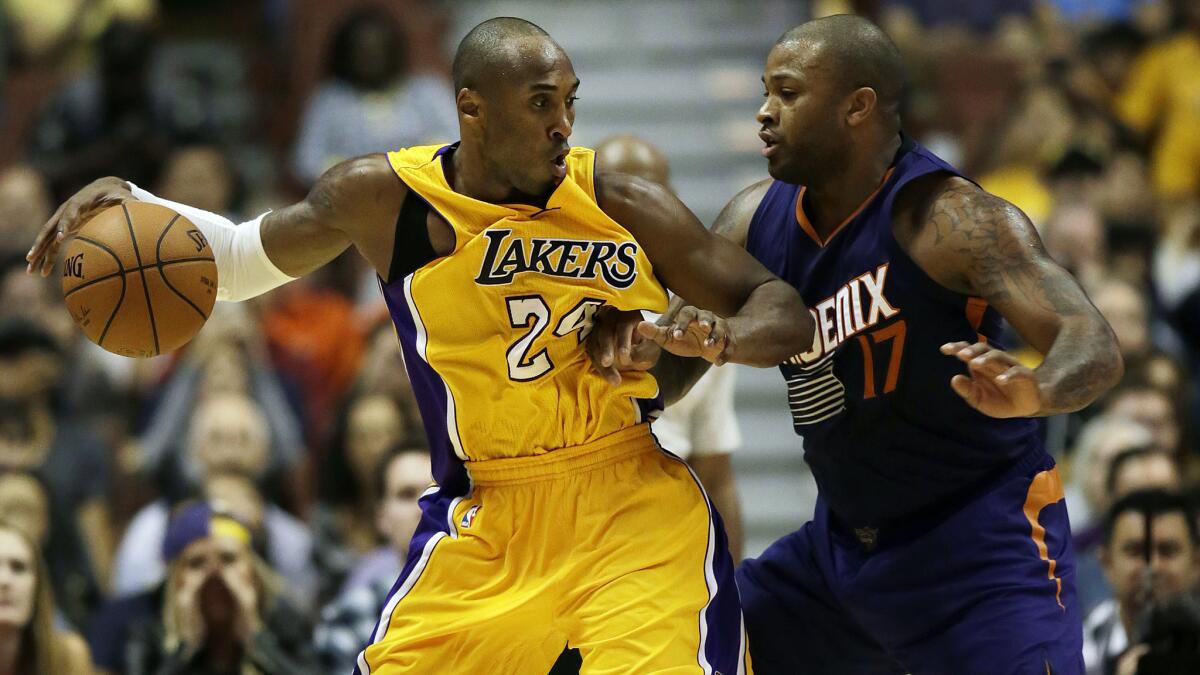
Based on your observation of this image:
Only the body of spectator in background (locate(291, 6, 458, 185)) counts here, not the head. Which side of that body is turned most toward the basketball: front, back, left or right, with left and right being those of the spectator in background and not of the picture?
front

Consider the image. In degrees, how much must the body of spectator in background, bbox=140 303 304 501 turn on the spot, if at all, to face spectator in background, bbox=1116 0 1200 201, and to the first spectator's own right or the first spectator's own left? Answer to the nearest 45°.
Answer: approximately 90° to the first spectator's own left

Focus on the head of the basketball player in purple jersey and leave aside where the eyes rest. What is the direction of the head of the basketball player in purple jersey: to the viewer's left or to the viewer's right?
to the viewer's left

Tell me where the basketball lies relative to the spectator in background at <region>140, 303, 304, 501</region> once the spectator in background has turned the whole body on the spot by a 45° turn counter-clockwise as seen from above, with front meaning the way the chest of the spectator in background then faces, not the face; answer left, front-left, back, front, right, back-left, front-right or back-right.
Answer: front-right

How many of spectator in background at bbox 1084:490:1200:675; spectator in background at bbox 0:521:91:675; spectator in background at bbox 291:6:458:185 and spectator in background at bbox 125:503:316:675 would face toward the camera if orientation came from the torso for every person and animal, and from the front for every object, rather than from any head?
4

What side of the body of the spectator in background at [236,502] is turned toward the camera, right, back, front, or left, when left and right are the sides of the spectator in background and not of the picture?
front

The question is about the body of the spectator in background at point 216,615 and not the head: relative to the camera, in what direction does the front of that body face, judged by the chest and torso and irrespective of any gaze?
toward the camera

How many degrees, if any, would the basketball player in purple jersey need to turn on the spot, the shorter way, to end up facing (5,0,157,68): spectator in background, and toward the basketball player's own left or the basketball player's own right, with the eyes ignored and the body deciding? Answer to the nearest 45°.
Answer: approximately 90° to the basketball player's own right

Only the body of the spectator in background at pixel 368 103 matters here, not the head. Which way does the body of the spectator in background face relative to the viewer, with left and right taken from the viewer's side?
facing the viewer

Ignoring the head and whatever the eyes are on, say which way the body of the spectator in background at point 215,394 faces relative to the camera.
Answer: toward the camera

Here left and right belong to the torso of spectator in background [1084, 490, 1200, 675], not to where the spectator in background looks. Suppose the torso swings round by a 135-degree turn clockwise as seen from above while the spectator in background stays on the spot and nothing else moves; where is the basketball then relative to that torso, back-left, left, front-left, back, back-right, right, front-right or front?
left

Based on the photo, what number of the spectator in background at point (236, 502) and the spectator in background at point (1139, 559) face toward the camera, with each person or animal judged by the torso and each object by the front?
2

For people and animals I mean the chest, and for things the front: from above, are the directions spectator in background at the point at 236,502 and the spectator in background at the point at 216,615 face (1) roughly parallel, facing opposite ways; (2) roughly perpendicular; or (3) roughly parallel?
roughly parallel
